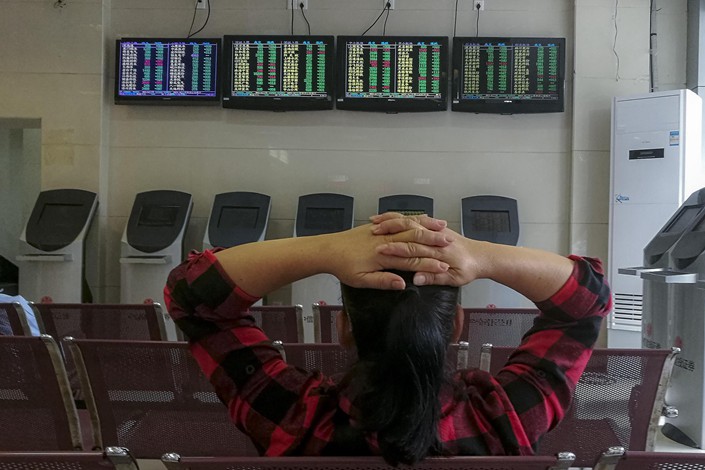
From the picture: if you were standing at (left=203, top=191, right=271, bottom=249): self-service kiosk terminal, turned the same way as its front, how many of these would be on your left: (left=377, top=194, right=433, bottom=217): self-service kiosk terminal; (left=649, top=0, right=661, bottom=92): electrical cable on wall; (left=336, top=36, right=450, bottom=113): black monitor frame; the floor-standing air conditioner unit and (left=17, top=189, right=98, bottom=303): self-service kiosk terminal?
4

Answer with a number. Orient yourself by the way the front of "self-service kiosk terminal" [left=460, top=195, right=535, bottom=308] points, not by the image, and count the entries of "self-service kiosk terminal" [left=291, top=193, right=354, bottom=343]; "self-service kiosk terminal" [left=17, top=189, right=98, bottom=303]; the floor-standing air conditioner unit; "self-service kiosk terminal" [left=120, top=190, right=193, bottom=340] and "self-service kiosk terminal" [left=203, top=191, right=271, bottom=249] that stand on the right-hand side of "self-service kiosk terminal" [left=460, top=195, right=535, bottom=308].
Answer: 4

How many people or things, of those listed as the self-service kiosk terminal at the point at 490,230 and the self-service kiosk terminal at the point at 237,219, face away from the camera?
0

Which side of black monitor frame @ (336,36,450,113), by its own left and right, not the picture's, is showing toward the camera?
front

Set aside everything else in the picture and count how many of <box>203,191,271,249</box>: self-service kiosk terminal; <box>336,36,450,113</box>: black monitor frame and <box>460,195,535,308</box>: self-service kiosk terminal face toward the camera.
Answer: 3

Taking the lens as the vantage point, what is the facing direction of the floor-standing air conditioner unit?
facing the viewer and to the left of the viewer

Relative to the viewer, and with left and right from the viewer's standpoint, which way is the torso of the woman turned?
facing away from the viewer

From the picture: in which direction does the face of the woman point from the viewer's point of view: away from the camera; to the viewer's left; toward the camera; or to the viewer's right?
away from the camera

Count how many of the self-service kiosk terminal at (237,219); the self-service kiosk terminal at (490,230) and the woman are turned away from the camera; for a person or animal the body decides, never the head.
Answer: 1

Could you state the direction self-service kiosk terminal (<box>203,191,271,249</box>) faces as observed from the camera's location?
facing the viewer

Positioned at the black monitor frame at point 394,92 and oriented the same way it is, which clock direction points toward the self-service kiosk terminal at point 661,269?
The self-service kiosk terminal is roughly at 11 o'clock from the black monitor frame.

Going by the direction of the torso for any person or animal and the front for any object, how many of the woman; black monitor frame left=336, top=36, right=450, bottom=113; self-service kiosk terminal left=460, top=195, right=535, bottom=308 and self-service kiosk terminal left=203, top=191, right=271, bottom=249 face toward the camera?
3
